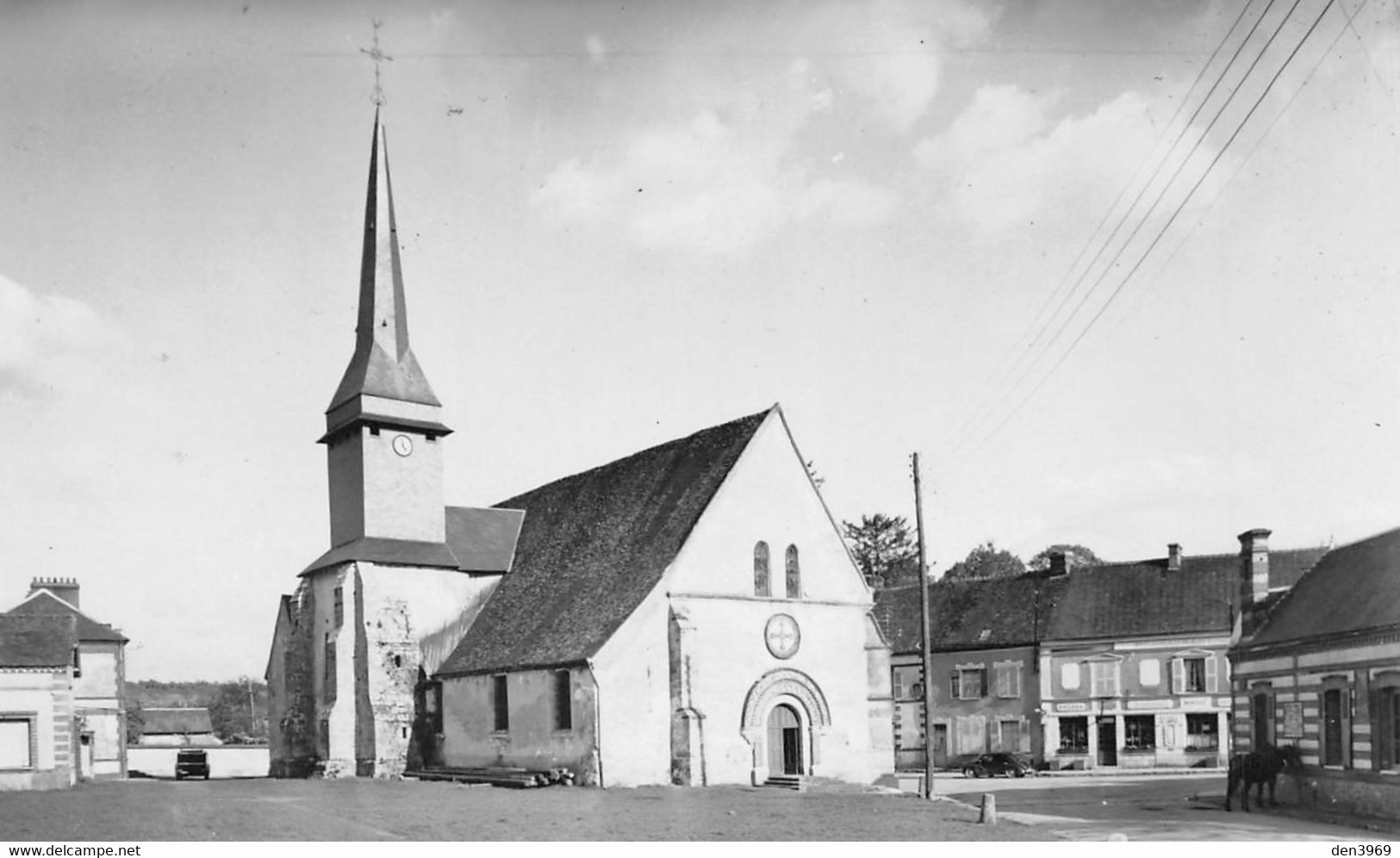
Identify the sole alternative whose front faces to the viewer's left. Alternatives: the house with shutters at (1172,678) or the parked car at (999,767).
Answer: the parked car

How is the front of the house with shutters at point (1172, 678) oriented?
toward the camera

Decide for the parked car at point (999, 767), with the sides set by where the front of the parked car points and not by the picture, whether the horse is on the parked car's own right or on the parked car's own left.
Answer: on the parked car's own left

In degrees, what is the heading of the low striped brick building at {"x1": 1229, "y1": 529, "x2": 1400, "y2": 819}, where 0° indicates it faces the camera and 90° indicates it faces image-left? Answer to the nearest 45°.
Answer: approximately 45°

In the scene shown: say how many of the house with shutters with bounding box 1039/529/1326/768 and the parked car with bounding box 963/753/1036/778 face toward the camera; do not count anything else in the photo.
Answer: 1

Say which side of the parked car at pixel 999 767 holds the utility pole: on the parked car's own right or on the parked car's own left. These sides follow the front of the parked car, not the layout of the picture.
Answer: on the parked car's own left

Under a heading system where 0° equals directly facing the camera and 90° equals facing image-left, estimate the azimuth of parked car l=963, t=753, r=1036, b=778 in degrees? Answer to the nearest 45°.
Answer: approximately 90°

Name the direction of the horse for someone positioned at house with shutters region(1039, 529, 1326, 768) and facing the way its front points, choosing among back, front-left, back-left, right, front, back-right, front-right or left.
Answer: front

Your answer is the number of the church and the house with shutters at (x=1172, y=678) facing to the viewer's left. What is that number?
0

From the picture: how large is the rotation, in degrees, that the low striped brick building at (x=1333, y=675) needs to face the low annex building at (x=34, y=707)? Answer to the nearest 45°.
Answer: approximately 45° to its right
